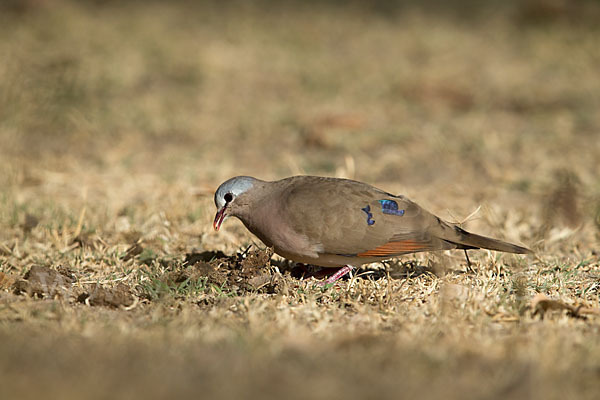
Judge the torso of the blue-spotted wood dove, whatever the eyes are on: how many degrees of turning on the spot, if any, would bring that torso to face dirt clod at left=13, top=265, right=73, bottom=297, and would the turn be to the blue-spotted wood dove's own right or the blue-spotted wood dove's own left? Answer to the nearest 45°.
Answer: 0° — it already faces it

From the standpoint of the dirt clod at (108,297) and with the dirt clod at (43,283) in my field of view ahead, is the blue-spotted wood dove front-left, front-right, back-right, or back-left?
back-right

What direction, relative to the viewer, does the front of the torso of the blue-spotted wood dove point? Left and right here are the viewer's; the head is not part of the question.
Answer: facing to the left of the viewer
